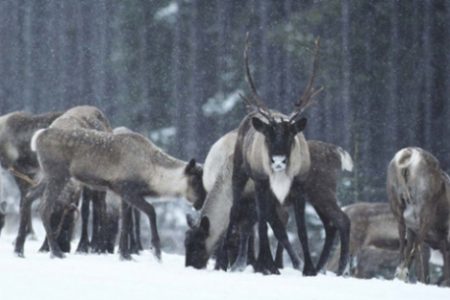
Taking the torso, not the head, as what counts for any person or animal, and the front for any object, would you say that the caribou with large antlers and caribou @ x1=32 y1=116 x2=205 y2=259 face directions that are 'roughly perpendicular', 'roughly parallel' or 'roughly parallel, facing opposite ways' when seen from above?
roughly perpendicular

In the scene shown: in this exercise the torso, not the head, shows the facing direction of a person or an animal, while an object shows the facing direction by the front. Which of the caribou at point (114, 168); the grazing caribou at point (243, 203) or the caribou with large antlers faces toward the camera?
the caribou with large antlers

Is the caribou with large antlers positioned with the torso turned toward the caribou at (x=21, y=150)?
no

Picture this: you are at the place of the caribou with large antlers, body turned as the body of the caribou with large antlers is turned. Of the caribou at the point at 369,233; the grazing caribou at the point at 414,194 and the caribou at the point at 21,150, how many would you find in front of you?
0

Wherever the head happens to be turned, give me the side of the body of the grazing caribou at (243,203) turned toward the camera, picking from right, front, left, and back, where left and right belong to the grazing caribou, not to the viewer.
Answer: left

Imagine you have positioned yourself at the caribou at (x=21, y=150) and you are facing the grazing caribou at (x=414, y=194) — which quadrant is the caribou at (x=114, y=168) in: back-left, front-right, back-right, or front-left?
front-right

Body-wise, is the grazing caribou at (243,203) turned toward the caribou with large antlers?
no

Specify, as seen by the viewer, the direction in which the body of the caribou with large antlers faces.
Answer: toward the camera

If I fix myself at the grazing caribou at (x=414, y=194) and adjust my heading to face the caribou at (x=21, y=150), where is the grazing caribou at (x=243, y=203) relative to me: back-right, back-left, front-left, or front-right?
front-left

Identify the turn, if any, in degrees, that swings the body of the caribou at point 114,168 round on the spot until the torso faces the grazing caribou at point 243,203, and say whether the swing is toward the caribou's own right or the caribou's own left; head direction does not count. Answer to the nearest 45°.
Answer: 0° — it already faces it

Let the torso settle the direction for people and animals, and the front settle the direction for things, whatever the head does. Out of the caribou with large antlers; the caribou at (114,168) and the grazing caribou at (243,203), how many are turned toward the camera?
1

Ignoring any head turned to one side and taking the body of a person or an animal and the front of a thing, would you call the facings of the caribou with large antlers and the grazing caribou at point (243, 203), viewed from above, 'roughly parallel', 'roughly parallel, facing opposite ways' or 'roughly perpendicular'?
roughly perpendicular

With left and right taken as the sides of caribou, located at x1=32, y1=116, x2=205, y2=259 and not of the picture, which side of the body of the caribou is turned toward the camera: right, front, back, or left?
right

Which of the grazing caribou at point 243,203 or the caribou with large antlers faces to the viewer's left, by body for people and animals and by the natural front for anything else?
the grazing caribou

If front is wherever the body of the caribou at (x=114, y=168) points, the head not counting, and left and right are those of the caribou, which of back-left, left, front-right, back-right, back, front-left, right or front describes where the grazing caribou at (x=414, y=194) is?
front
